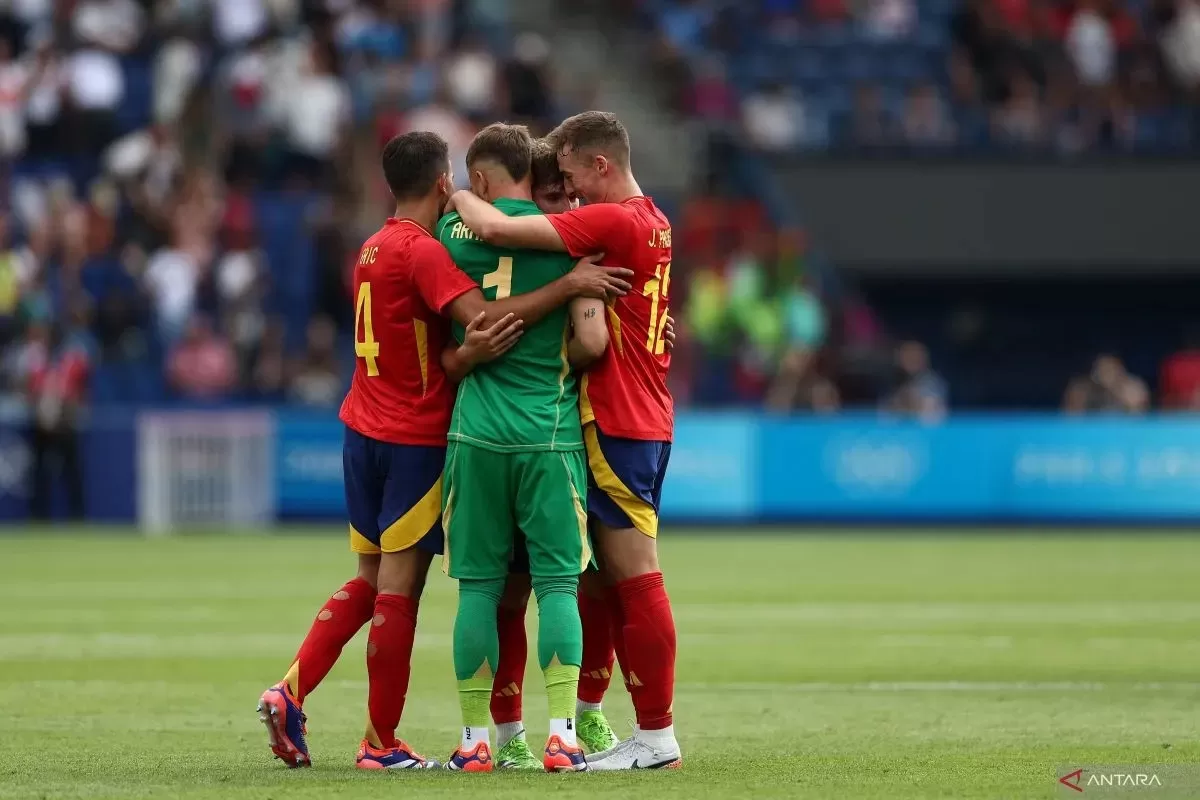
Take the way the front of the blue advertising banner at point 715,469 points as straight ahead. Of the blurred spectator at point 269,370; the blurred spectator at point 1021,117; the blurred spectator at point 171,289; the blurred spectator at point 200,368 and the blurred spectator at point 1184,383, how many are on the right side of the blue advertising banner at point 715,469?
3

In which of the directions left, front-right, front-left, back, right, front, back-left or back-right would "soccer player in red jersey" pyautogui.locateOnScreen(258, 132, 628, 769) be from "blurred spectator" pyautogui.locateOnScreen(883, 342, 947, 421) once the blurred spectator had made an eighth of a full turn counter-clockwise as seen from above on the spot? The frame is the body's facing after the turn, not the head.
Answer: front-right

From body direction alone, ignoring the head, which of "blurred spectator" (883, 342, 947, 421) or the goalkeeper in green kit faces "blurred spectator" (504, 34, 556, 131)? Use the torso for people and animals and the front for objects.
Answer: the goalkeeper in green kit

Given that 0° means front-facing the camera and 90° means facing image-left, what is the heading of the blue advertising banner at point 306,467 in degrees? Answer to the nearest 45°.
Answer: approximately 0°

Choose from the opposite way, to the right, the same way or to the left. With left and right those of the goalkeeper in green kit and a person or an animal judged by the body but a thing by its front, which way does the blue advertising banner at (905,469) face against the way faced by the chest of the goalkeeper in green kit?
the opposite way

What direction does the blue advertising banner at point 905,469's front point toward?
toward the camera

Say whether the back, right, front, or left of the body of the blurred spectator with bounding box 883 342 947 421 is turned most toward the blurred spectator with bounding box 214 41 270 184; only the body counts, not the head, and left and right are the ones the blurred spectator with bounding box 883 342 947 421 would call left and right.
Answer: right

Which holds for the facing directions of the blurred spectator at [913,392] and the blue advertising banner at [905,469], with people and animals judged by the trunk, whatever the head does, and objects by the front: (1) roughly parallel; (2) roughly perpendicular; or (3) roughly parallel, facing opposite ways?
roughly parallel

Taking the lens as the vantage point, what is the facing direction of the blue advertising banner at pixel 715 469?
facing the viewer

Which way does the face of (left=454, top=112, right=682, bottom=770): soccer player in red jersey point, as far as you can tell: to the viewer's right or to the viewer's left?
to the viewer's left

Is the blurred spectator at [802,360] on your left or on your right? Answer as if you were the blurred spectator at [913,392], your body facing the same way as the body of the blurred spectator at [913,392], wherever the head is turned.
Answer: on your right

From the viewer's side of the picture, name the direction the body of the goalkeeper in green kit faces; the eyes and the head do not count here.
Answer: away from the camera

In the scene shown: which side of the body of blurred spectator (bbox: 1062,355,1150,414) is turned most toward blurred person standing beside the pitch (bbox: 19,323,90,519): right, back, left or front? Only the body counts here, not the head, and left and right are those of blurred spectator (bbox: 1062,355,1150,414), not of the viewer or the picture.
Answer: right

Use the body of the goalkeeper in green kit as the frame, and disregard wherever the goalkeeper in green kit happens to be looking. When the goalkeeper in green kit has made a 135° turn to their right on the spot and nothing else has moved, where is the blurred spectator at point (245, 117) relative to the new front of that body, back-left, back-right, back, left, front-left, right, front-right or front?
back-left

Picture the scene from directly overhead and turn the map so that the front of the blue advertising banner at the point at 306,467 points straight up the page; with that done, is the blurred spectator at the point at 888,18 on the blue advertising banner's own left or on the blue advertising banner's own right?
on the blue advertising banner's own left
